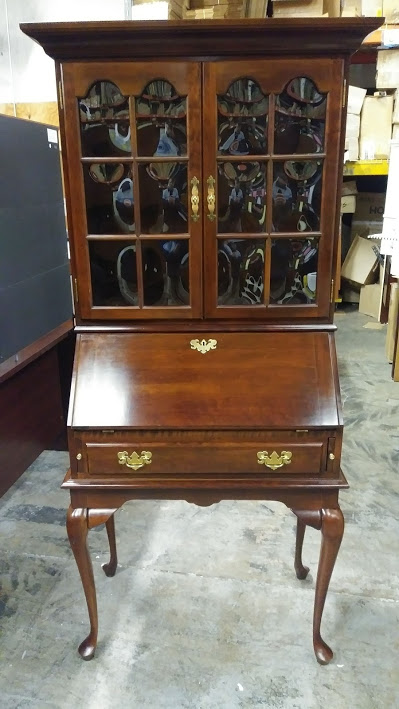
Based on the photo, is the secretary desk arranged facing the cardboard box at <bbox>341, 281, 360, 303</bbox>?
no

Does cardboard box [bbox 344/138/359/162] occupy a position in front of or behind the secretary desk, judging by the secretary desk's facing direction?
behind

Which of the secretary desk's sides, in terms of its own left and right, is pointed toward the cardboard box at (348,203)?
back

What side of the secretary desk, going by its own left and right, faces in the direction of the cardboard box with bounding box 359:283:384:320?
back

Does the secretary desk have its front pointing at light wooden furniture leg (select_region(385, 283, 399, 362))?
no

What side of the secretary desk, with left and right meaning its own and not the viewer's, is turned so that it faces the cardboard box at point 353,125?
back

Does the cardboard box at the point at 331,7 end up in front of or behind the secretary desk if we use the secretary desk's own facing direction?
behind

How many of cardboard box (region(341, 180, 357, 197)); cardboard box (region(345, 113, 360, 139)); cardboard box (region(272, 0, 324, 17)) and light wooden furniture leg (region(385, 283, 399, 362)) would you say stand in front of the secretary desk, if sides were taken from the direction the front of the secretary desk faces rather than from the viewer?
0

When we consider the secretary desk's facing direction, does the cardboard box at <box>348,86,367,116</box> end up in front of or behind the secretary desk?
behind

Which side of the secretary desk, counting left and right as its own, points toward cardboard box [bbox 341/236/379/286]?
back

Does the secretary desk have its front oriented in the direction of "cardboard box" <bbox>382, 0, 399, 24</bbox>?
no

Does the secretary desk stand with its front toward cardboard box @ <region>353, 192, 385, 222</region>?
no

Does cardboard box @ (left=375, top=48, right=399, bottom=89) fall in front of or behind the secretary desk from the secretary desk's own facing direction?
behind

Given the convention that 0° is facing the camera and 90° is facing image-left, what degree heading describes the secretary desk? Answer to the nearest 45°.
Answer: approximately 0°

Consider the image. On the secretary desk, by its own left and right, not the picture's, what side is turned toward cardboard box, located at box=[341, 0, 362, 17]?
back

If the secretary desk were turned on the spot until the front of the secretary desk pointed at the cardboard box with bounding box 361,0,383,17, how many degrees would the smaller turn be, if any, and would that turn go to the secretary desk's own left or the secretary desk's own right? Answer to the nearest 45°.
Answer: approximately 180°
